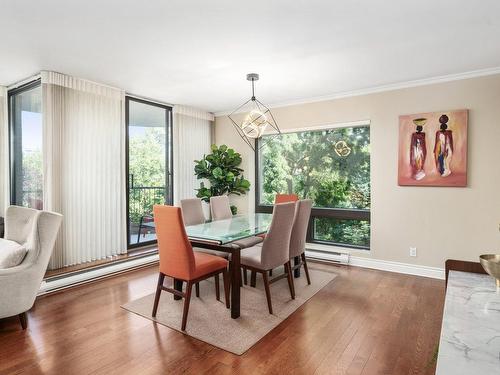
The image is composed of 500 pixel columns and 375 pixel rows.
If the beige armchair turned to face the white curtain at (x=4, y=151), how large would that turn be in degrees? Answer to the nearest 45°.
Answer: approximately 135° to its right

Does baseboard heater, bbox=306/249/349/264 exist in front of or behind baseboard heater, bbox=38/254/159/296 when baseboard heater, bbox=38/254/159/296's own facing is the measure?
in front

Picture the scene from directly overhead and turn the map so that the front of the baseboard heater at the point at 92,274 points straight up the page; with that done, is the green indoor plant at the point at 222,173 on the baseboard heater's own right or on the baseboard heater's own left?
on the baseboard heater's own left

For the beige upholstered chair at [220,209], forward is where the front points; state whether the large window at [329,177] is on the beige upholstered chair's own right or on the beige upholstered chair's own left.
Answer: on the beige upholstered chair's own left

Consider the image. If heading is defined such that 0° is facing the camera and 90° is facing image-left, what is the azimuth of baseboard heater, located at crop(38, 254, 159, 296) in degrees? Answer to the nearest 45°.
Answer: approximately 315°

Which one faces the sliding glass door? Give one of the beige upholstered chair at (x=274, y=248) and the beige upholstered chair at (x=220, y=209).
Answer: the beige upholstered chair at (x=274, y=248)

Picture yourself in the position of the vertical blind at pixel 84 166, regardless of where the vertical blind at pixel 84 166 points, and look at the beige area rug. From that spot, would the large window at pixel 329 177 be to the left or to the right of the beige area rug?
left

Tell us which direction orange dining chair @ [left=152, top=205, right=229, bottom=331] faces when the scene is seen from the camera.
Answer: facing away from the viewer and to the right of the viewer

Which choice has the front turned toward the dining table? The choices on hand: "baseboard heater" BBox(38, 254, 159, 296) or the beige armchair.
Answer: the baseboard heater

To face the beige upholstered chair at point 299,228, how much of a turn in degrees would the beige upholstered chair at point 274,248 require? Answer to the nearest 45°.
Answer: approximately 90° to its right
